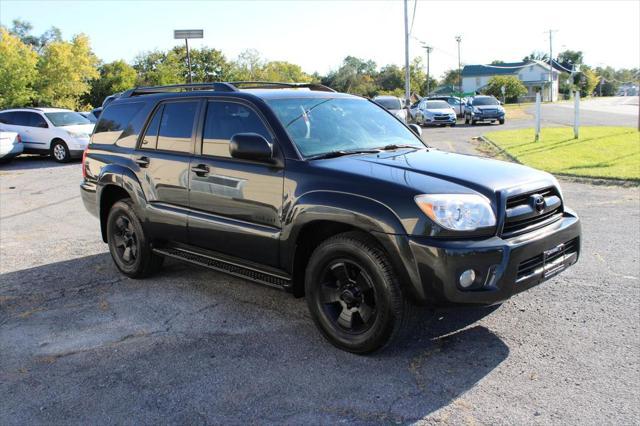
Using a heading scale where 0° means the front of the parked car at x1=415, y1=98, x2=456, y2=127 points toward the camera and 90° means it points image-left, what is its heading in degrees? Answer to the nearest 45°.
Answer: approximately 315°

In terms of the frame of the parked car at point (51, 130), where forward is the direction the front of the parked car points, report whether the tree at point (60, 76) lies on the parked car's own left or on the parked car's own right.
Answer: on the parked car's own left

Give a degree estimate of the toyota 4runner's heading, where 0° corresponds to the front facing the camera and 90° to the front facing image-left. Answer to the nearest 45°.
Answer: approximately 315°

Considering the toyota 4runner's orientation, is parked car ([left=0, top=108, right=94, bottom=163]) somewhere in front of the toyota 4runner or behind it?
behind

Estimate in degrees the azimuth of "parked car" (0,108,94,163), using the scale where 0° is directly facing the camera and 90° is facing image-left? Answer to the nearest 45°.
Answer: approximately 315°

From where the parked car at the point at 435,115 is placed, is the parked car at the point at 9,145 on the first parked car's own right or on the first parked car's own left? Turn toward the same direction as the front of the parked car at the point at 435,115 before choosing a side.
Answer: on the first parked car's own right

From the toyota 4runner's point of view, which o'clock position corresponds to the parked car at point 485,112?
The parked car is roughly at 8 o'clock from the toyota 4runner.

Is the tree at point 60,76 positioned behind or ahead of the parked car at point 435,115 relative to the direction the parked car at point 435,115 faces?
behind

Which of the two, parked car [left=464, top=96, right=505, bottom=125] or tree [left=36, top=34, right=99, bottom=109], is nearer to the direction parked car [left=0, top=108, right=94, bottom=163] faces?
the parked car

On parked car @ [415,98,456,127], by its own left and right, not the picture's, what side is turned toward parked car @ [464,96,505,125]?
left

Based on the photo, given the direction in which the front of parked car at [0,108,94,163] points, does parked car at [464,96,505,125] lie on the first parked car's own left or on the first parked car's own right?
on the first parked car's own left
